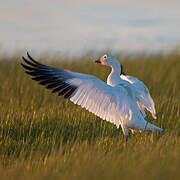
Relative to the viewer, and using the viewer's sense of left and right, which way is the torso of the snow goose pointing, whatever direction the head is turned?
facing away from the viewer and to the left of the viewer
